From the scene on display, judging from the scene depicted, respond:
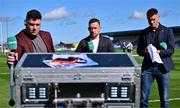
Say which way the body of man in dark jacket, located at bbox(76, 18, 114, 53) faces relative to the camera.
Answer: toward the camera

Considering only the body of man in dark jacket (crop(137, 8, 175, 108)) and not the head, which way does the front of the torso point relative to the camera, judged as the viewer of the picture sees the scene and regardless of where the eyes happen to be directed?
toward the camera

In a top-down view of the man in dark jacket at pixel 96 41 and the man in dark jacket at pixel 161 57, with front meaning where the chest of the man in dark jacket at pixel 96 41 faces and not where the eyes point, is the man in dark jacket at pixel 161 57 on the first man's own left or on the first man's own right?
on the first man's own left

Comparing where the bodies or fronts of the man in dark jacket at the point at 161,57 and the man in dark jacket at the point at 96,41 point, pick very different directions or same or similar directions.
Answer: same or similar directions

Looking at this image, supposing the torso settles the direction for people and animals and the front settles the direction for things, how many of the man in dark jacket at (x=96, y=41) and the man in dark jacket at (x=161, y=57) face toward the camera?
2

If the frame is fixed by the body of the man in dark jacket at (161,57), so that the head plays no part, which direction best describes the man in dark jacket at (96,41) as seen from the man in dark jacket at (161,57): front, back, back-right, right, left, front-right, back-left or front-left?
front-right
